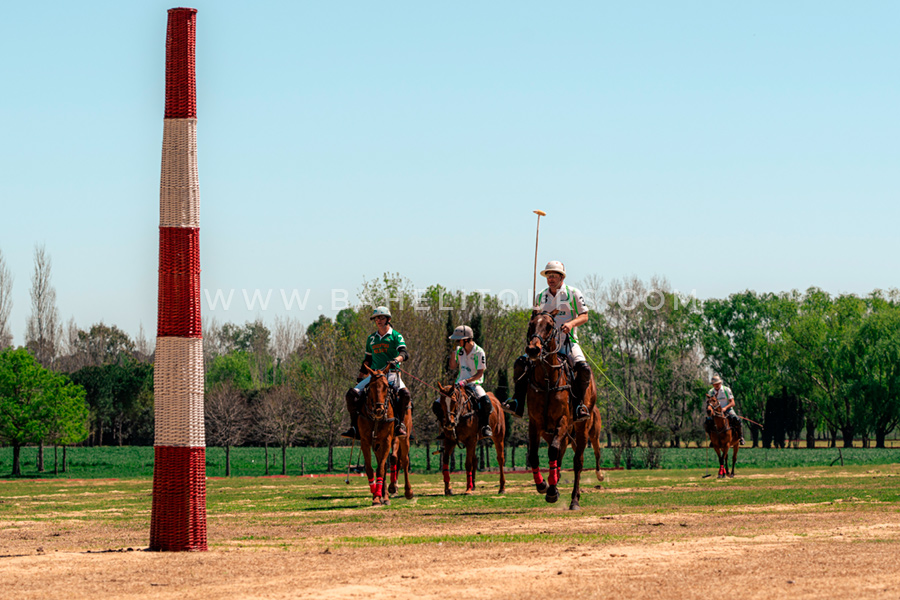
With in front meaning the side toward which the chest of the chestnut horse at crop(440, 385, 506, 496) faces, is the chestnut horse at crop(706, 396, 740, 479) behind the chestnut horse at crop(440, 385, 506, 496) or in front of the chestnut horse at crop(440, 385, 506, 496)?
behind

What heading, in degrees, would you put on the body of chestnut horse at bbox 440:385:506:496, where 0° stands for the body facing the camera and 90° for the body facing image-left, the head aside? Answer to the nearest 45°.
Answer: approximately 45°

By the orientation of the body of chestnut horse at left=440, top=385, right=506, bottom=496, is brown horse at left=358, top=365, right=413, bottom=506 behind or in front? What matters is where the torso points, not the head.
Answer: in front

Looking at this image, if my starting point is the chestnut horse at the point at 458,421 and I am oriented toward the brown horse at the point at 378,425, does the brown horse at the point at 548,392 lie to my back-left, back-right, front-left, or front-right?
front-left

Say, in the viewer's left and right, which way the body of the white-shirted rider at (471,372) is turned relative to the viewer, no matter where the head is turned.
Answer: facing the viewer and to the left of the viewer

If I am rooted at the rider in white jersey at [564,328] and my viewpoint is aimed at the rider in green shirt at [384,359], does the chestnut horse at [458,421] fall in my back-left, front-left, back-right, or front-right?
front-right

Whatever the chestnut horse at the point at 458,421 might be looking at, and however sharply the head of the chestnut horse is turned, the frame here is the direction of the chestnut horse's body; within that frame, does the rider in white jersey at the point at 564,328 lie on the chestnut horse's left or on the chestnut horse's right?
on the chestnut horse's left

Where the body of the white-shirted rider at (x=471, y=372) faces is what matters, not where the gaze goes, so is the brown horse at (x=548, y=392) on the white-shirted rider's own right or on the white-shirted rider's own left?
on the white-shirted rider's own left

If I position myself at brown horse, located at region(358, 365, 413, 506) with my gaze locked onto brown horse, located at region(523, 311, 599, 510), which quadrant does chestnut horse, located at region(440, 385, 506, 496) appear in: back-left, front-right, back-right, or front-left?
back-left
